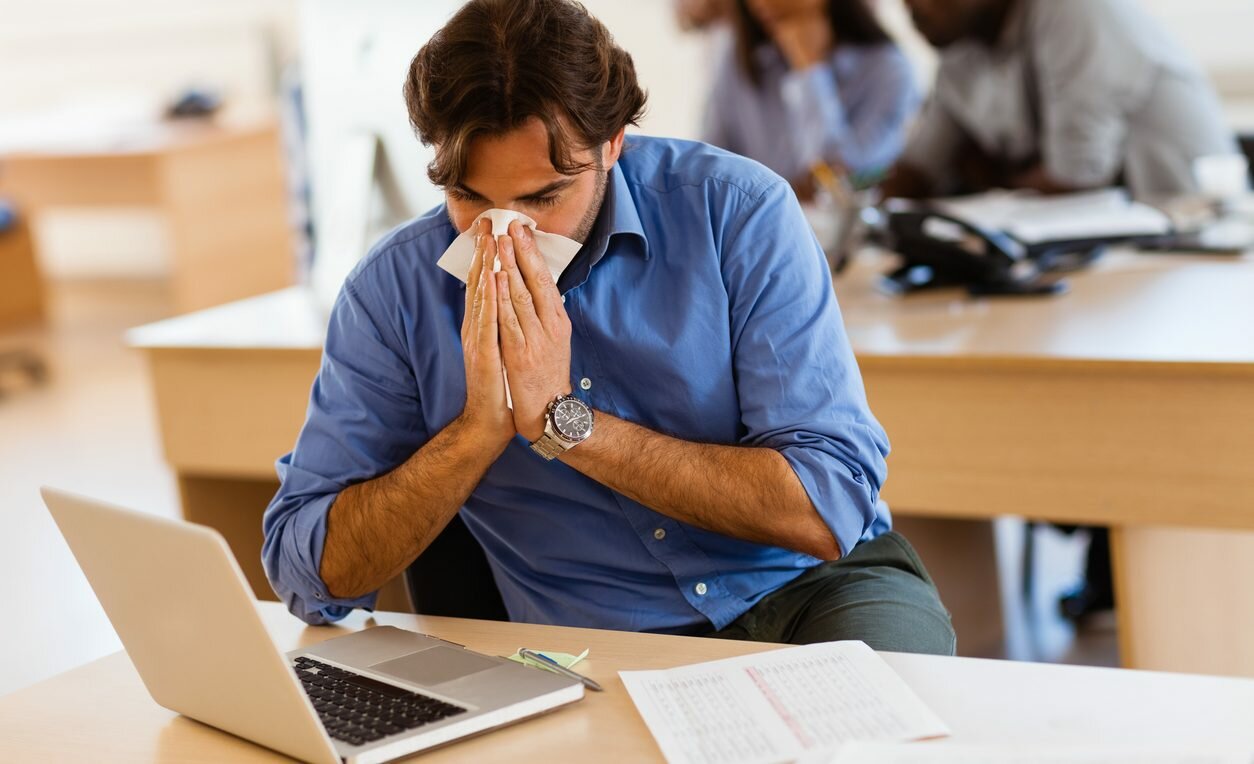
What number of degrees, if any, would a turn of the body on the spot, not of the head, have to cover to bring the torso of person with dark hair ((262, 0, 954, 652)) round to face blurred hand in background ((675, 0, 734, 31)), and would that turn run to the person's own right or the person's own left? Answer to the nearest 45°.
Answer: approximately 180°

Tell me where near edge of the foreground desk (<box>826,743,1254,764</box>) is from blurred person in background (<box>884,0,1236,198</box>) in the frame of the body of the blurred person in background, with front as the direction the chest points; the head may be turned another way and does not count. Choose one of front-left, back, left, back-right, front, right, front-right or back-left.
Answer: front-left

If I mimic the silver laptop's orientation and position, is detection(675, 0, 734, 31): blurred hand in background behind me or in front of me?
in front

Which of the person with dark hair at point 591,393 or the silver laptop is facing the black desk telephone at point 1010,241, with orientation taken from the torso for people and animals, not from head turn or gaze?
the silver laptop

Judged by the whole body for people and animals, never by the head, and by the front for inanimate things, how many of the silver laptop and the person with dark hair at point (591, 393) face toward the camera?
1

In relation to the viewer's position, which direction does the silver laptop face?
facing away from the viewer and to the right of the viewer
